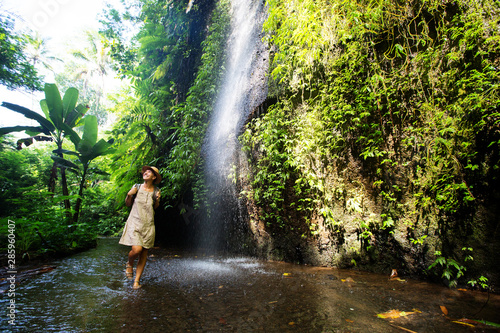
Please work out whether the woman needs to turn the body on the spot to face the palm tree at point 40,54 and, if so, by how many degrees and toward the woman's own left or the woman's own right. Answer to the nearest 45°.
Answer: approximately 180°

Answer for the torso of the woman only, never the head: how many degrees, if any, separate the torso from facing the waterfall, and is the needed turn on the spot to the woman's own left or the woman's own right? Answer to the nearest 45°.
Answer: approximately 135° to the woman's own left

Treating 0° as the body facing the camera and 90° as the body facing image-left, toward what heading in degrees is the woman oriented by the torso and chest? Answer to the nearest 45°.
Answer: approximately 0°

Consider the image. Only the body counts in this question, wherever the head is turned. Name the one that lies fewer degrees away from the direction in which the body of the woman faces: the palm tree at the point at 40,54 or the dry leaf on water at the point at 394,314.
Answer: the dry leaf on water

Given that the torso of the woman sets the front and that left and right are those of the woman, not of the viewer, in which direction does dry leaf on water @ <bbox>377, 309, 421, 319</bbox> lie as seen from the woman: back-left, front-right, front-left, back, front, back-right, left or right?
front-left

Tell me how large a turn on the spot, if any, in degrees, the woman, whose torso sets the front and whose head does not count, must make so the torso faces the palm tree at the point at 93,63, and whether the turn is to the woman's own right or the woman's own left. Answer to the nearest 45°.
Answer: approximately 180°
